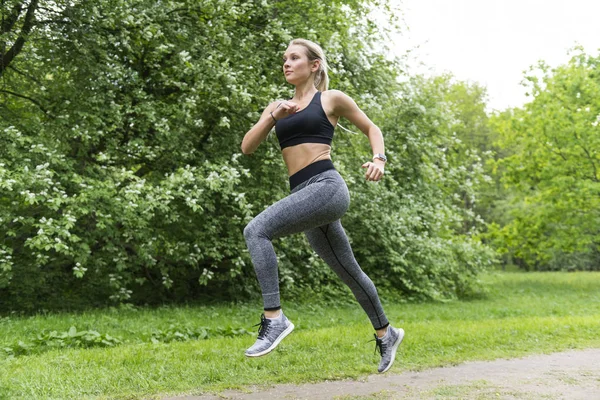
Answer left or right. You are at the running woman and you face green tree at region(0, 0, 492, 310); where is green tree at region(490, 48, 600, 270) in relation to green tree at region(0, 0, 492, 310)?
right

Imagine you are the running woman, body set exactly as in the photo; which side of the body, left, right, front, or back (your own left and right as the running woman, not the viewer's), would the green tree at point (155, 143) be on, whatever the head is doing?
right

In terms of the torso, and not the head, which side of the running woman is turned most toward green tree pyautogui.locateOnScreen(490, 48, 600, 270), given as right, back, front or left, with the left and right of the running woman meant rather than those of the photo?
back

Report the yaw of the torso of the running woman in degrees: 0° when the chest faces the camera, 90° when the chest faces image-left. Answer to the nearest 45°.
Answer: approximately 45°
